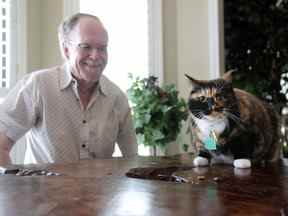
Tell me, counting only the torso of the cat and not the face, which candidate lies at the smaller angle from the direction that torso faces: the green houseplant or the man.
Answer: the man

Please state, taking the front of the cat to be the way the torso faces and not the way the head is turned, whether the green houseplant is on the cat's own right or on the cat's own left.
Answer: on the cat's own right

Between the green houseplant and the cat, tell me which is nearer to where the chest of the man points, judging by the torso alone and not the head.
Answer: the cat

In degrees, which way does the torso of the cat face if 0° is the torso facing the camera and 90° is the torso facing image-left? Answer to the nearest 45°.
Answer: approximately 45°

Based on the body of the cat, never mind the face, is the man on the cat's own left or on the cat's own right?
on the cat's own right

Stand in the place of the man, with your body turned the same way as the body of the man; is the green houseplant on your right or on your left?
on your left
